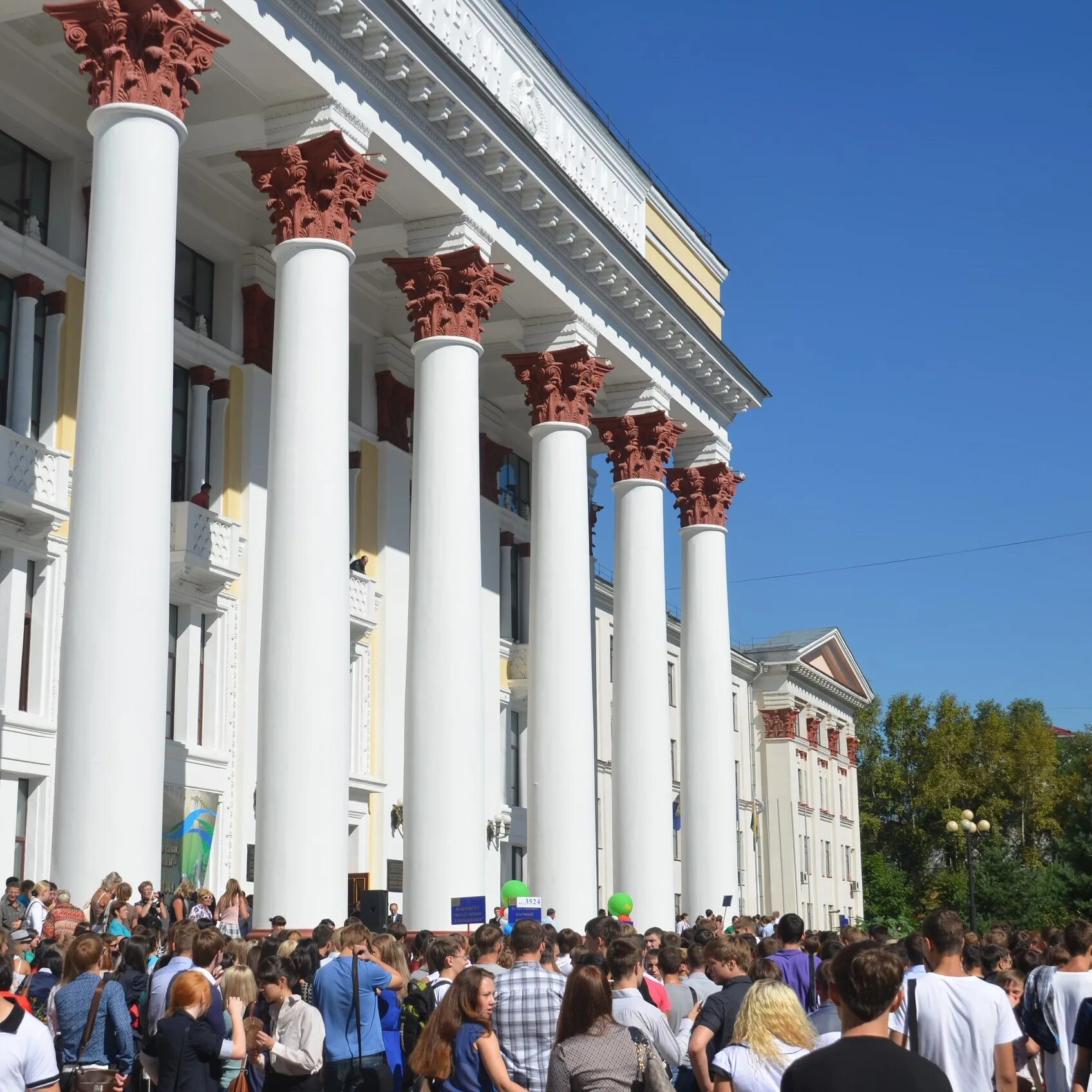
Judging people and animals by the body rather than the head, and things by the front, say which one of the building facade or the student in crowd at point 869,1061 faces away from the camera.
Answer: the student in crowd

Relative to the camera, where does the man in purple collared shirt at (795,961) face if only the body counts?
away from the camera

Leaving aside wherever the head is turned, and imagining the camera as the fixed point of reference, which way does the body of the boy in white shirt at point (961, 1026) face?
away from the camera

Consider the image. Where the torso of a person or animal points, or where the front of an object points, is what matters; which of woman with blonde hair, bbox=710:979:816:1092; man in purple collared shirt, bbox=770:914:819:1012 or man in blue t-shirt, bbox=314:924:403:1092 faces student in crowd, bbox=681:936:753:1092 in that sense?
the woman with blonde hair

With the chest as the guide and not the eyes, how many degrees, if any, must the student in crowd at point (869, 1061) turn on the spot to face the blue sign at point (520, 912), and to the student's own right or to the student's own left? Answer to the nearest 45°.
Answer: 0° — they already face it

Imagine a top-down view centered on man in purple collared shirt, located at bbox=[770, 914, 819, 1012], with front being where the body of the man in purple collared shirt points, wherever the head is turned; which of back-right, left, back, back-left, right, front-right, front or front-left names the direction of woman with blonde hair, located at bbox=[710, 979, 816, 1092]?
back

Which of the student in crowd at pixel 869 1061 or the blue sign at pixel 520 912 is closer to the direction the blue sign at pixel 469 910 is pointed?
the student in crowd

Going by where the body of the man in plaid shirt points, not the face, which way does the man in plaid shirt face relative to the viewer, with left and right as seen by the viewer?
facing away from the viewer

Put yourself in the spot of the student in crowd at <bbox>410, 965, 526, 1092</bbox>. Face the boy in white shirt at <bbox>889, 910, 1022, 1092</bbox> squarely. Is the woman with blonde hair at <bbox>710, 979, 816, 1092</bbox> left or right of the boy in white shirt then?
right

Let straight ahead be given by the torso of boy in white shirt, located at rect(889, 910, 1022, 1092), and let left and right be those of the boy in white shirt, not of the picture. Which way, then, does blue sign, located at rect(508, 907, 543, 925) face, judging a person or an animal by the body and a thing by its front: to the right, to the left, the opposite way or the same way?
the opposite way

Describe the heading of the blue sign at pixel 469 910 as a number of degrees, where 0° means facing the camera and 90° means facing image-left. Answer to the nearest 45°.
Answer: approximately 0°

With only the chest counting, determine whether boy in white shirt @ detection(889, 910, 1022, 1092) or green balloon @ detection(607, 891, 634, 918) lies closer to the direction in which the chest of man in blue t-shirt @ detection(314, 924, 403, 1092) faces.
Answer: the green balloon

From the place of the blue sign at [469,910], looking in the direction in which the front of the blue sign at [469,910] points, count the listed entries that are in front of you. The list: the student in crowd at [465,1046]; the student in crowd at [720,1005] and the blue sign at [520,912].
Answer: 2
